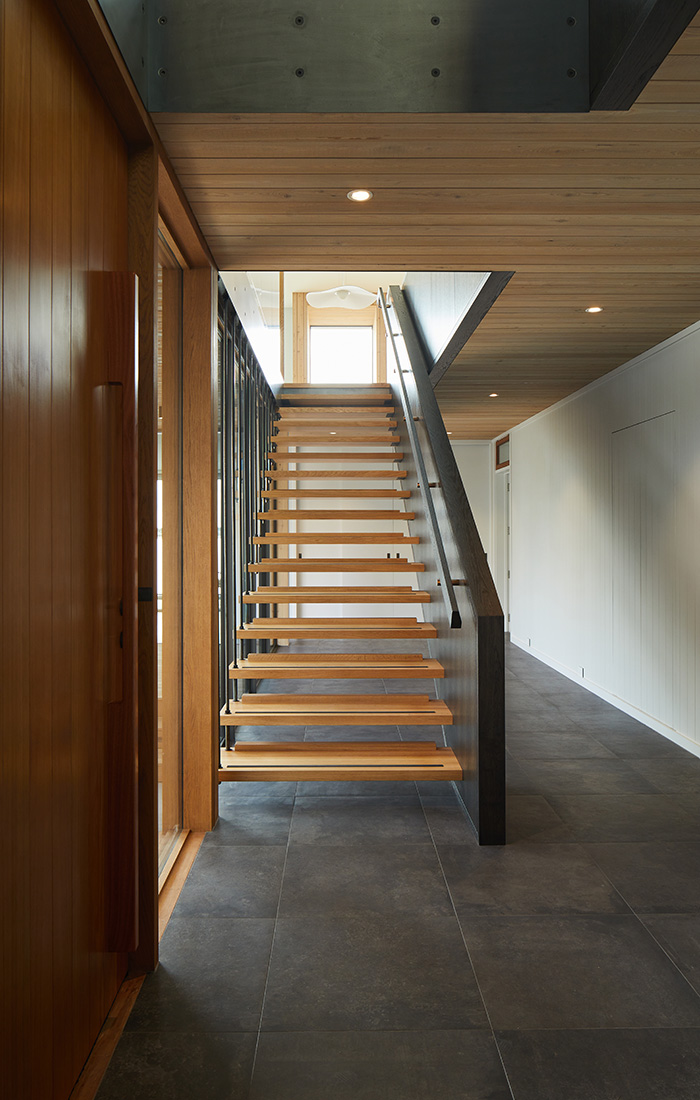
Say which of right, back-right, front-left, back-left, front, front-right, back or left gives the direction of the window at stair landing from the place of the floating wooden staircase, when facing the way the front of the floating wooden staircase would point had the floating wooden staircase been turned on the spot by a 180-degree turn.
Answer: front

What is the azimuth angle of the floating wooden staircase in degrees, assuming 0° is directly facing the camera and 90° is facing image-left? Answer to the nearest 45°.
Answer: approximately 0°

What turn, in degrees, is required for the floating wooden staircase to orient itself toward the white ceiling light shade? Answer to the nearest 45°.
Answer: approximately 180°
